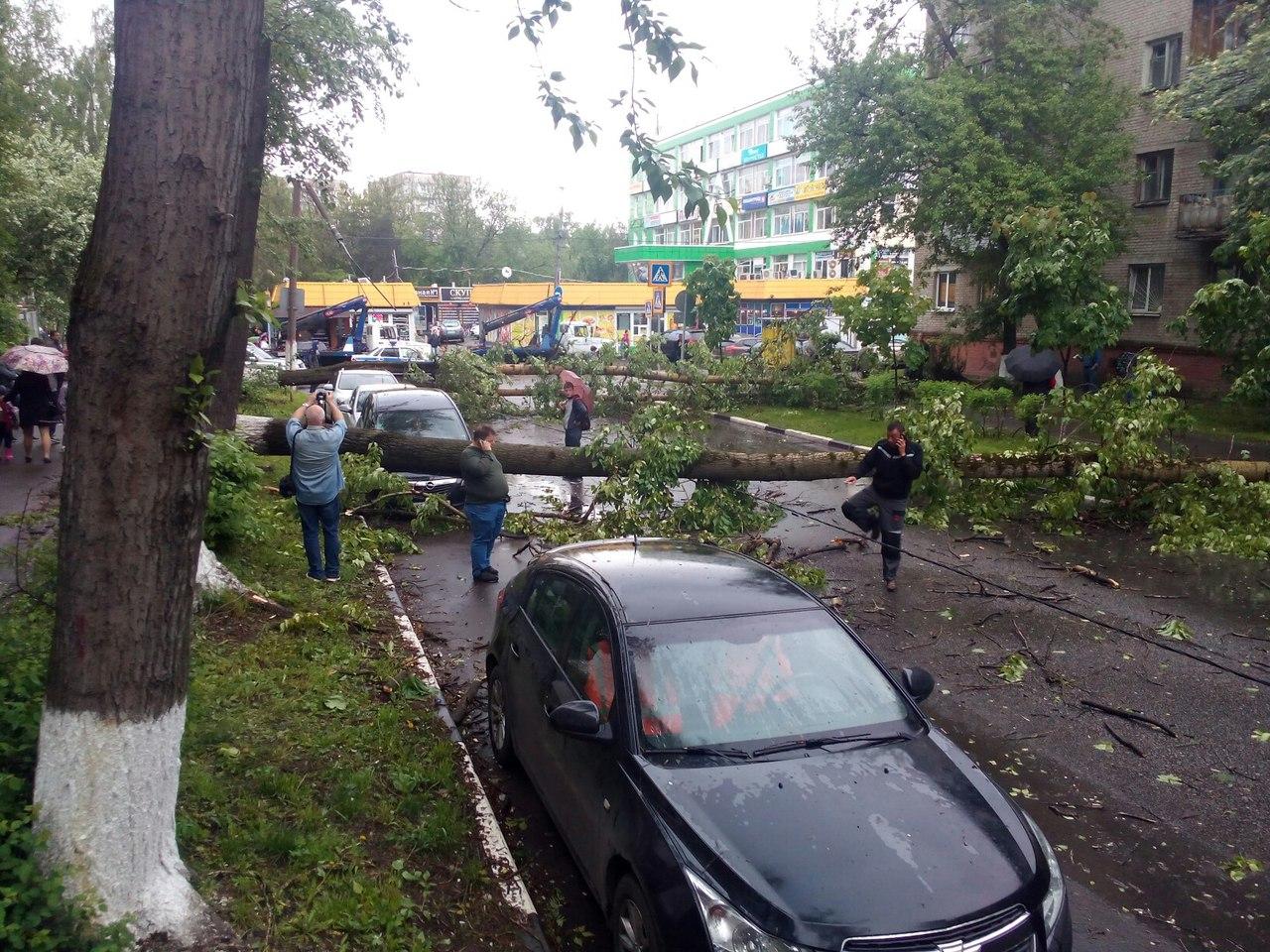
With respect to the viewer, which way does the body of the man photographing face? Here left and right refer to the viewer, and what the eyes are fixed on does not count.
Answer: facing away from the viewer

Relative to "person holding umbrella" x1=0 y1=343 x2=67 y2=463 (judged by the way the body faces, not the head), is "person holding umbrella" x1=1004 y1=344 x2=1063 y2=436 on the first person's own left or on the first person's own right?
on the first person's own right

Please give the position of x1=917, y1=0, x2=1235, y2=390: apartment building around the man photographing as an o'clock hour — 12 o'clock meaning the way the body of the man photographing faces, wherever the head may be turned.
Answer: The apartment building is roughly at 2 o'clock from the man photographing.

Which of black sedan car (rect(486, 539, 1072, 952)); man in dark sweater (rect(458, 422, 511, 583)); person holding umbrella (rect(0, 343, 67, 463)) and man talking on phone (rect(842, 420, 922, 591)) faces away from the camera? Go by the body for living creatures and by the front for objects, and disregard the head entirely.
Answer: the person holding umbrella

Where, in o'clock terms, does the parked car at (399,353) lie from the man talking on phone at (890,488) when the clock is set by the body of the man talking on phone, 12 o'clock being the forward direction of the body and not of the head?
The parked car is roughly at 5 o'clock from the man talking on phone.

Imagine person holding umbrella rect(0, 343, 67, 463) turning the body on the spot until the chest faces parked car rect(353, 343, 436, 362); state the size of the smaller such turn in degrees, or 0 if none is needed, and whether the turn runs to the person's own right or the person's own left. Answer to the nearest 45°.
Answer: approximately 45° to the person's own right

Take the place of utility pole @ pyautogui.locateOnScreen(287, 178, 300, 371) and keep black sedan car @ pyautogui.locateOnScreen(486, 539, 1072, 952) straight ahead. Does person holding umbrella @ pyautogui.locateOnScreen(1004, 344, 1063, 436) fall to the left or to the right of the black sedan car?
left

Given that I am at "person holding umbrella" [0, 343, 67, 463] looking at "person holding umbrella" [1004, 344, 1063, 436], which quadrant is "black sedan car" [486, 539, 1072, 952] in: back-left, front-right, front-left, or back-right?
front-right

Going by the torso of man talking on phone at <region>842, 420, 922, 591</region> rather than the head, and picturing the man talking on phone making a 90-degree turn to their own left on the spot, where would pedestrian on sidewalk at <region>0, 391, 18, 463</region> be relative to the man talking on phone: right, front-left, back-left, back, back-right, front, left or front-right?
back

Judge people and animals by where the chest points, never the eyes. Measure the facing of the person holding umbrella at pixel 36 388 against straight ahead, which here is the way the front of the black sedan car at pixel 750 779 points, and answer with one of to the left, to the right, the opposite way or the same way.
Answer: the opposite way

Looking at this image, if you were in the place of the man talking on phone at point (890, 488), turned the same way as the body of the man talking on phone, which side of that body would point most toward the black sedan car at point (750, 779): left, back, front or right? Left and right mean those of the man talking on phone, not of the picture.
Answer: front

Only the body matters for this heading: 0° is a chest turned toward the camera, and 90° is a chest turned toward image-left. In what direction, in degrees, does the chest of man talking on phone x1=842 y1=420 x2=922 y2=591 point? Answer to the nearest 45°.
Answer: approximately 0°

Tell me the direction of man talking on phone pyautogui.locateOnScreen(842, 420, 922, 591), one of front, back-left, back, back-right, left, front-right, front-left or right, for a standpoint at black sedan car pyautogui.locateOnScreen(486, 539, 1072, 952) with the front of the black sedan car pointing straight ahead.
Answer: back-left

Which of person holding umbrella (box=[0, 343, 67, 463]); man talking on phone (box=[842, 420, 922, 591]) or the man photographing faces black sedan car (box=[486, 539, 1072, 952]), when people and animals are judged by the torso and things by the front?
the man talking on phone

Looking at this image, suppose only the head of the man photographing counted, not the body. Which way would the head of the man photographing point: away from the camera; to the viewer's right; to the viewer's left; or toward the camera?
away from the camera

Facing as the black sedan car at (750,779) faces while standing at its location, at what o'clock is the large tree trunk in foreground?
The large tree trunk in foreground is roughly at 4 o'clock from the black sedan car.
